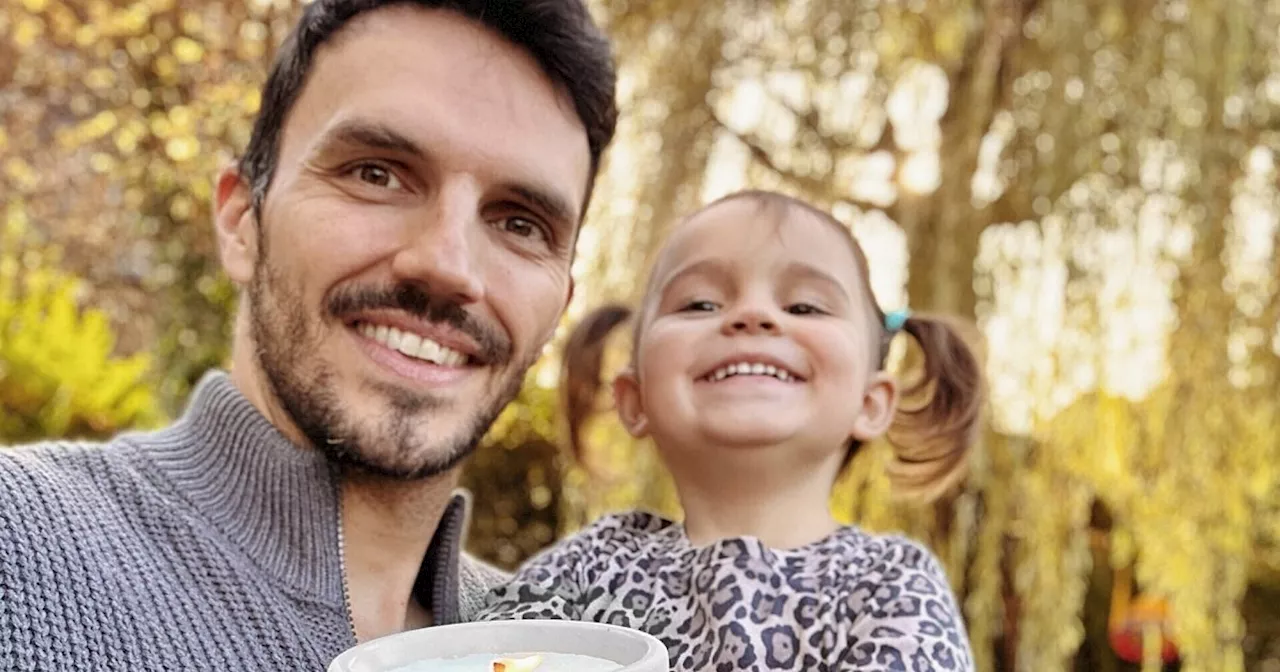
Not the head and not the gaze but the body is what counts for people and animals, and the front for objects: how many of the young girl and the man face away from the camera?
0

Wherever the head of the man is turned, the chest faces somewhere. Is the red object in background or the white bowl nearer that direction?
the white bowl

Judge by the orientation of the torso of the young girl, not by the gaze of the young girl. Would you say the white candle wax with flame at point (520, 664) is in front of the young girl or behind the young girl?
in front

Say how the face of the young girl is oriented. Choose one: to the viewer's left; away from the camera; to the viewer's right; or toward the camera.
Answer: toward the camera

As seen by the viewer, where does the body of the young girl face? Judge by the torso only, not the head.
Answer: toward the camera

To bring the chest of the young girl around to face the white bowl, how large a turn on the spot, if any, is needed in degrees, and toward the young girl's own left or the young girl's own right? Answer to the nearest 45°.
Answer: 0° — they already face it

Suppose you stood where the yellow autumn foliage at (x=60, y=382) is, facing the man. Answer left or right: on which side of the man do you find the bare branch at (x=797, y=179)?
left

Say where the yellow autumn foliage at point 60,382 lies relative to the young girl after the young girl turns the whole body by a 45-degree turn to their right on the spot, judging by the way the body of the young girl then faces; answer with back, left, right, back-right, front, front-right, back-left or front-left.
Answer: right

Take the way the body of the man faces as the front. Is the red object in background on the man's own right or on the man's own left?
on the man's own left

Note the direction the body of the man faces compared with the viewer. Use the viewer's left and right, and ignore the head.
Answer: facing the viewer and to the right of the viewer
